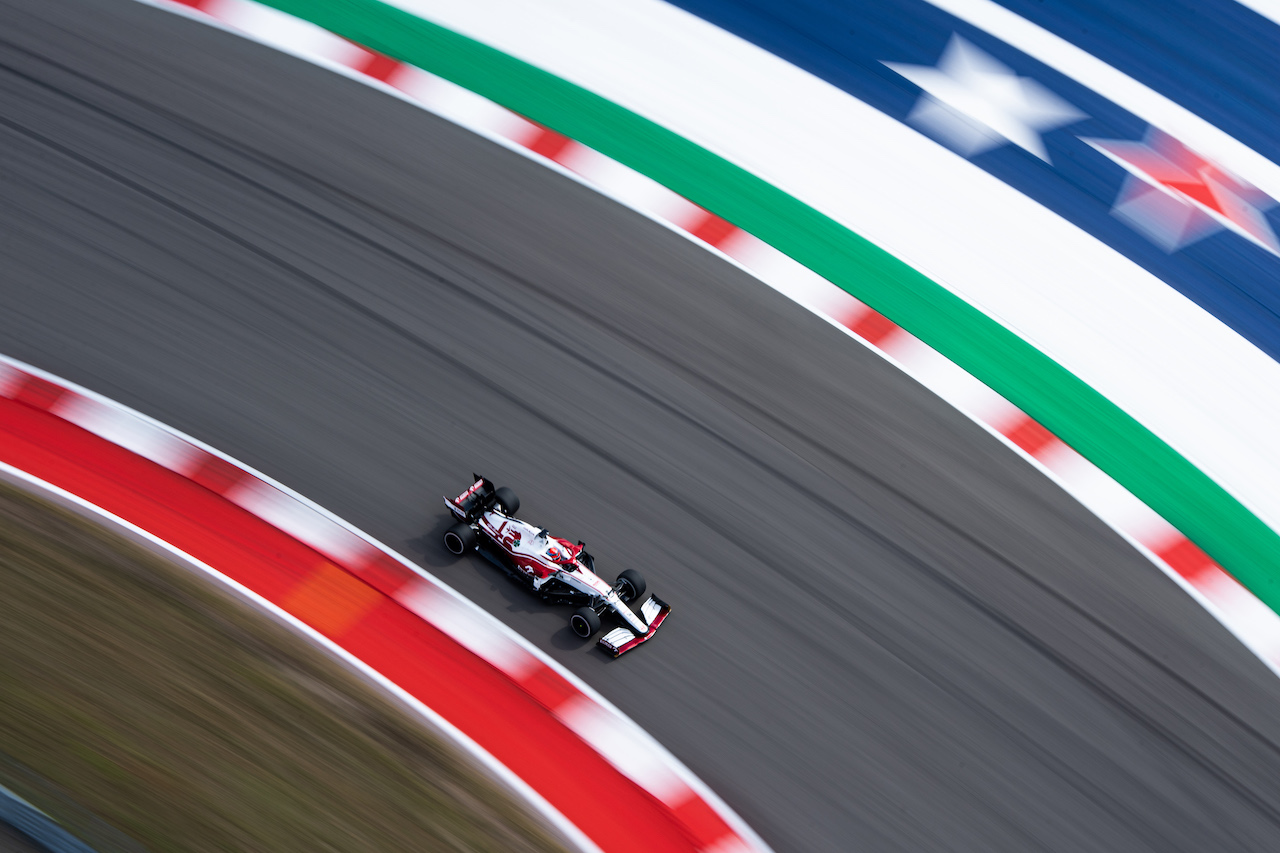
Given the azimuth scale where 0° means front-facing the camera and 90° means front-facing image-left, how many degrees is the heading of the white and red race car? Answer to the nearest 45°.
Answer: approximately 315°
